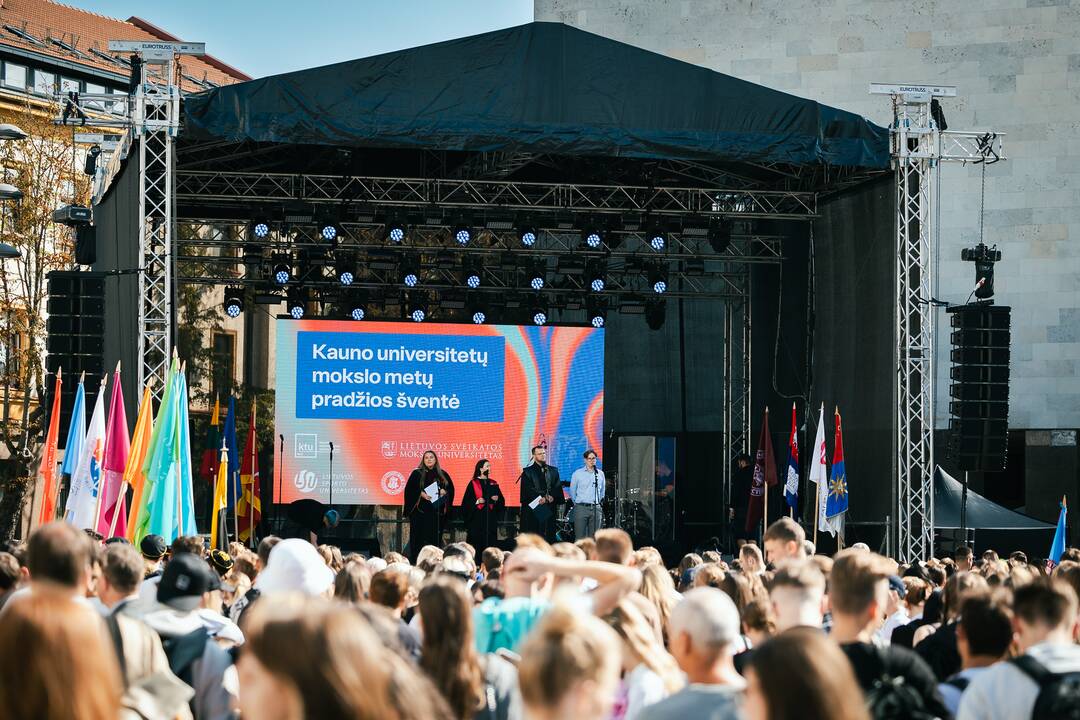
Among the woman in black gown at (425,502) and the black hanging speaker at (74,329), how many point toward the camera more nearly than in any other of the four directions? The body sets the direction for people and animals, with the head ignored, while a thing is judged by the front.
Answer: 2

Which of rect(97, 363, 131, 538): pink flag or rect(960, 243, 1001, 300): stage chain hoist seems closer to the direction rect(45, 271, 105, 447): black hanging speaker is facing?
the pink flag

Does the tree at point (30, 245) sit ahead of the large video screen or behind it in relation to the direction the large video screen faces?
behind

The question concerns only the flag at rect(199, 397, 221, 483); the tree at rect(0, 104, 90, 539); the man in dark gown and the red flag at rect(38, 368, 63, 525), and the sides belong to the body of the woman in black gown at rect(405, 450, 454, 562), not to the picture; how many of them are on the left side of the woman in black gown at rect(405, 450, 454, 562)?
1

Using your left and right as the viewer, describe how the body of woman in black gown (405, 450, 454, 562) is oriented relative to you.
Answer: facing the viewer

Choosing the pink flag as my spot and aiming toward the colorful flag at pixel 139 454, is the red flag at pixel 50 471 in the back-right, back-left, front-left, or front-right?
back-right

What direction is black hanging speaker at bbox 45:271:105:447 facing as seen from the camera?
toward the camera

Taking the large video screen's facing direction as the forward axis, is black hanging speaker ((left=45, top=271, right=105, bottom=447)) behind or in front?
in front

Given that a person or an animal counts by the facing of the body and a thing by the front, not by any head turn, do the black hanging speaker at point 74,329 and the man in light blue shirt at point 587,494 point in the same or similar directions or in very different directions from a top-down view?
same or similar directions

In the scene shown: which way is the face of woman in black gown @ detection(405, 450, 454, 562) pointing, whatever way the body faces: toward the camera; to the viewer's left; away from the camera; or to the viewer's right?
toward the camera

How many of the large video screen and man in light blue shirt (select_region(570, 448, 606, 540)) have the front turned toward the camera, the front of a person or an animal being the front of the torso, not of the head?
2

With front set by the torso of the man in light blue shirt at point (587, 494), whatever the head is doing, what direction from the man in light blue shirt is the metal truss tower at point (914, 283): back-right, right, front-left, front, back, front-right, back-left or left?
front-left

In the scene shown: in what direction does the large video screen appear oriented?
toward the camera

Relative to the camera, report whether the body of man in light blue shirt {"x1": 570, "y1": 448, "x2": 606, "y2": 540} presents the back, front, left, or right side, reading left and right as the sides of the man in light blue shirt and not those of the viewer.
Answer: front
